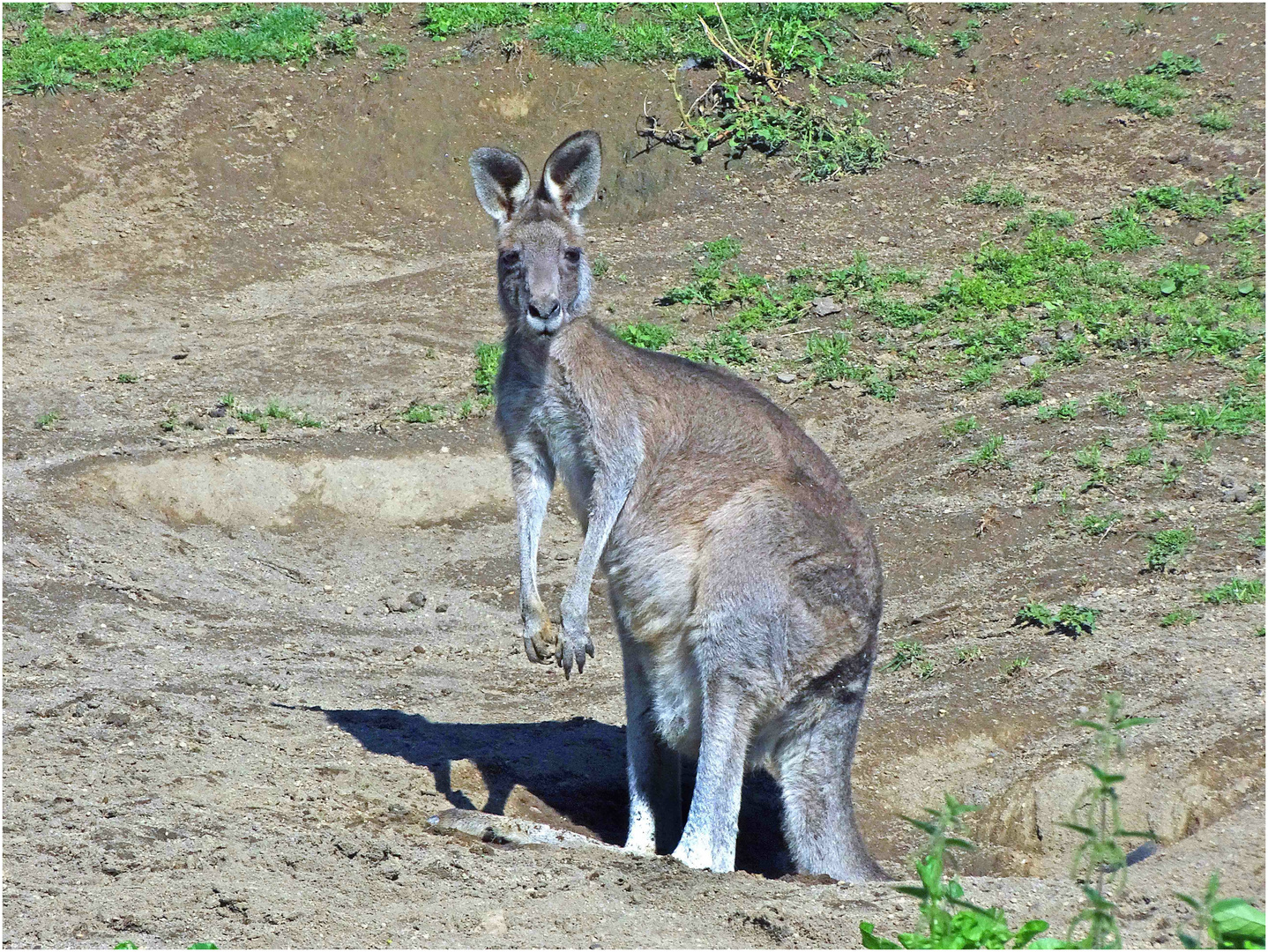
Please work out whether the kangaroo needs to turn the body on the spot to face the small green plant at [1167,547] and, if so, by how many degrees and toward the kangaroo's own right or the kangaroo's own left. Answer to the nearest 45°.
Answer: approximately 180°

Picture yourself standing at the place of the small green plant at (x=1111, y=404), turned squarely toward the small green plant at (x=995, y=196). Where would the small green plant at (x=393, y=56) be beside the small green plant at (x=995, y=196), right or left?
left

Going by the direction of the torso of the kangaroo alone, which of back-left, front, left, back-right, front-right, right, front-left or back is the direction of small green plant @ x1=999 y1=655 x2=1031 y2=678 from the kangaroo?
back

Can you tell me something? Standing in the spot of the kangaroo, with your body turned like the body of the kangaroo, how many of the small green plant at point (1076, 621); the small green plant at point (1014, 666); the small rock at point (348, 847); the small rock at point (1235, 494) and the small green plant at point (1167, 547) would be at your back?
4

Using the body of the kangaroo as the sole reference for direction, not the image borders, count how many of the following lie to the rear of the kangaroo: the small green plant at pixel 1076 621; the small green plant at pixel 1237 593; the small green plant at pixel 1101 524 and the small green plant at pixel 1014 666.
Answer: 4

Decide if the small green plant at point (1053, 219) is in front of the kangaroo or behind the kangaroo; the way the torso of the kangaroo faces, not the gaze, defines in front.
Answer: behind

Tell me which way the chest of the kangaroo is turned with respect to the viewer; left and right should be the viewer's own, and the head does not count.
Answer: facing the viewer and to the left of the viewer

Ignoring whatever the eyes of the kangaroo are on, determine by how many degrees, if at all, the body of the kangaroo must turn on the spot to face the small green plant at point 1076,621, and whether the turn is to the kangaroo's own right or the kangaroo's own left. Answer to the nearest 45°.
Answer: approximately 180°

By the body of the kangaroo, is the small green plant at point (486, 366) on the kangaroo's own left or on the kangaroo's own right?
on the kangaroo's own right

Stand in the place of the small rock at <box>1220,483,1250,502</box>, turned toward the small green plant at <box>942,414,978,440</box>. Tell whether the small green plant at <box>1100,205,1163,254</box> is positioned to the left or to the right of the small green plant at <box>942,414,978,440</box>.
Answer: right

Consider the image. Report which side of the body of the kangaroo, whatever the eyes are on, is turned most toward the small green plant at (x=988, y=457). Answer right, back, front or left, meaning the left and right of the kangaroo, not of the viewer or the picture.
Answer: back

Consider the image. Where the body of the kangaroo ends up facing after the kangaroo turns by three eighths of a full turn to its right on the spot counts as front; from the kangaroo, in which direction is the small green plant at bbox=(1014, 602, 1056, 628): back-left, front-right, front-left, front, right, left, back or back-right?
front-right

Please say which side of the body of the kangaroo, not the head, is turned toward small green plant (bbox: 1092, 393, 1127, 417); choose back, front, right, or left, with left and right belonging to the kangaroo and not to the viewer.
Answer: back

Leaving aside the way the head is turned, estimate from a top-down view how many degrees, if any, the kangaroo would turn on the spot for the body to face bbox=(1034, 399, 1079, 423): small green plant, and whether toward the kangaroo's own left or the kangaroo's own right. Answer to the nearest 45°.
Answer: approximately 180°

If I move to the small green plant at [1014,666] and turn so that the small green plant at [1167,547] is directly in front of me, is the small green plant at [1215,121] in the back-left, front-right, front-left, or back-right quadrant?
front-left

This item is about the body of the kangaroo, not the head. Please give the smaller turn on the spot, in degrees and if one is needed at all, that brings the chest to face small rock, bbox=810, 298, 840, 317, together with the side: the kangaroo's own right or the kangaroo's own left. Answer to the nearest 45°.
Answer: approximately 135° to the kangaroo's own right
